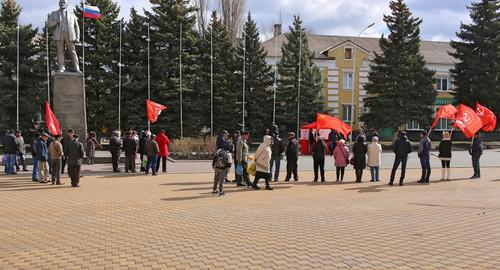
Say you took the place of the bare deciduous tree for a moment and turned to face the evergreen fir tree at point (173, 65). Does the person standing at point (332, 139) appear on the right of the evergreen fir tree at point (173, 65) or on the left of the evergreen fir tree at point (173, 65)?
left

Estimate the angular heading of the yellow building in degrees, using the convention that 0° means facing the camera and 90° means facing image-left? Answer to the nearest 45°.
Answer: approximately 0°

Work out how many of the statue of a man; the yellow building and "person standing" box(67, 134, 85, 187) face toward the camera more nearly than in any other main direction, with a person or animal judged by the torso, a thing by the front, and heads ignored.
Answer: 2

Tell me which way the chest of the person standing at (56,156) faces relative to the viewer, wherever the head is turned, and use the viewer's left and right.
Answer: facing away from the viewer and to the right of the viewer
